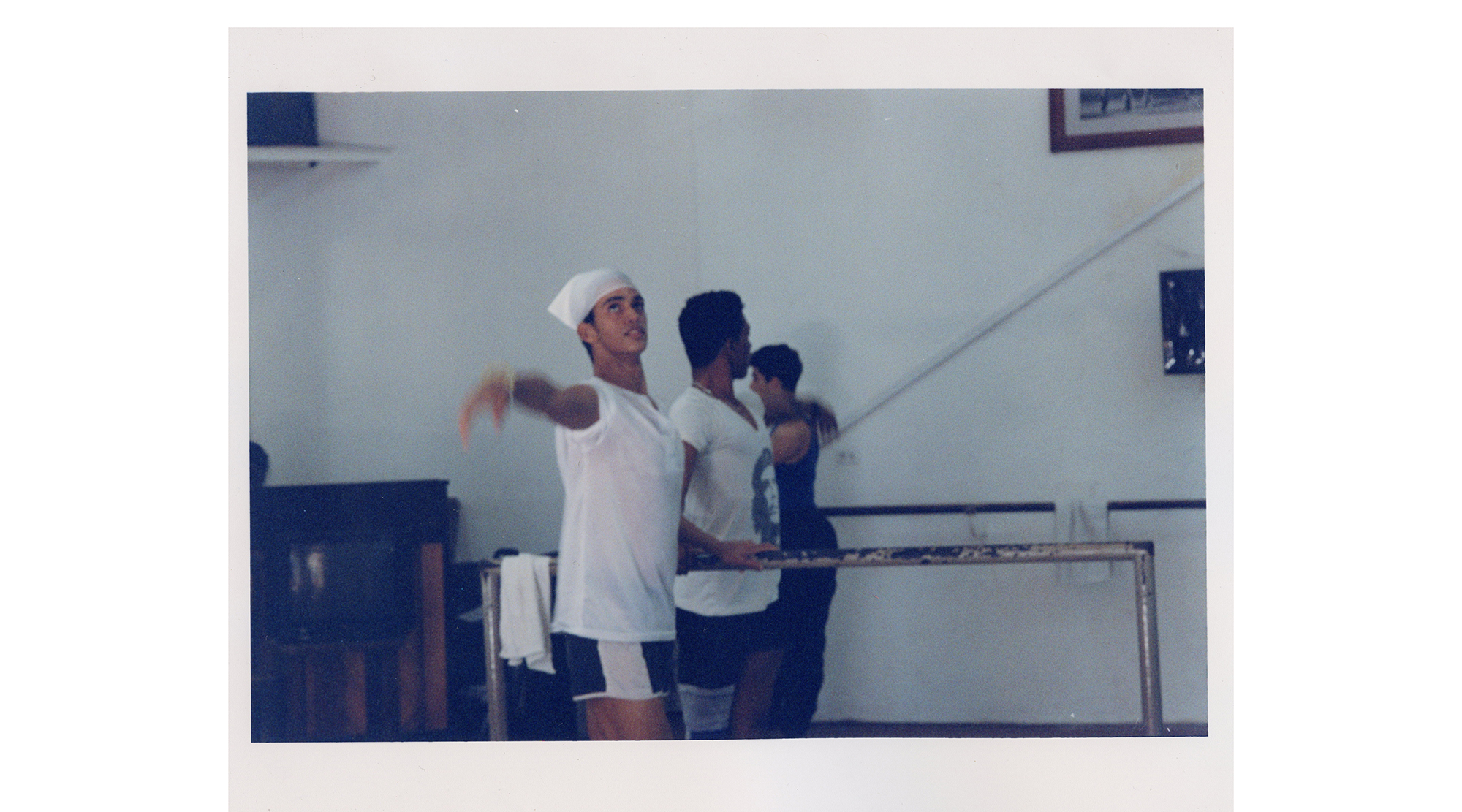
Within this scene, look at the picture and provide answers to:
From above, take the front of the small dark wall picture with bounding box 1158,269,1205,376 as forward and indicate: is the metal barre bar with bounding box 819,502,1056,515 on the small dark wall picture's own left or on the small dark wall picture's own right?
on the small dark wall picture's own right

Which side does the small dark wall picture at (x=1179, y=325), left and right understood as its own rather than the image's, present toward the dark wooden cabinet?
right

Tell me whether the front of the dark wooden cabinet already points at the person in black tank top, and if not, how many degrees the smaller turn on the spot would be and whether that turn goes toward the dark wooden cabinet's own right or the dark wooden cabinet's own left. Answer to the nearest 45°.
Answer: approximately 90° to the dark wooden cabinet's own left

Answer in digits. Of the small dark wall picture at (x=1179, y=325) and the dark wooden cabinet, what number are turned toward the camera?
2

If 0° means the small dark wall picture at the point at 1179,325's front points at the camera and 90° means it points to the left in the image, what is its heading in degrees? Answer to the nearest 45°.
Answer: approximately 0°

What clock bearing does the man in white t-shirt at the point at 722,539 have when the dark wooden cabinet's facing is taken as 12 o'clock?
The man in white t-shirt is roughly at 10 o'clock from the dark wooden cabinet.

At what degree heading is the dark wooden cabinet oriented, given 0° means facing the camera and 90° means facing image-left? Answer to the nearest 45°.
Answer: approximately 0°

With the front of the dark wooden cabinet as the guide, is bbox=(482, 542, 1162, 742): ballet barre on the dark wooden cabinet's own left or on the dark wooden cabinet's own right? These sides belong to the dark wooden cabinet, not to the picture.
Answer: on the dark wooden cabinet's own left

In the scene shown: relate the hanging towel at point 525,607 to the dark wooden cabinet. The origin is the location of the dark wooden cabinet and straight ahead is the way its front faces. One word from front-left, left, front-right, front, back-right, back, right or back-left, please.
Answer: front-left

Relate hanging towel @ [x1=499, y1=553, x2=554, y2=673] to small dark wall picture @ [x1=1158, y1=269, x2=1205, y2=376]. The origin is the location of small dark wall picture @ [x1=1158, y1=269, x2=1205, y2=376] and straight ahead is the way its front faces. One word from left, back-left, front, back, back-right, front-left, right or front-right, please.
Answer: front-right

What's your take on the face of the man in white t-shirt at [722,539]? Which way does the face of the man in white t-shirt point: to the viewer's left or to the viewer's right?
to the viewer's right
